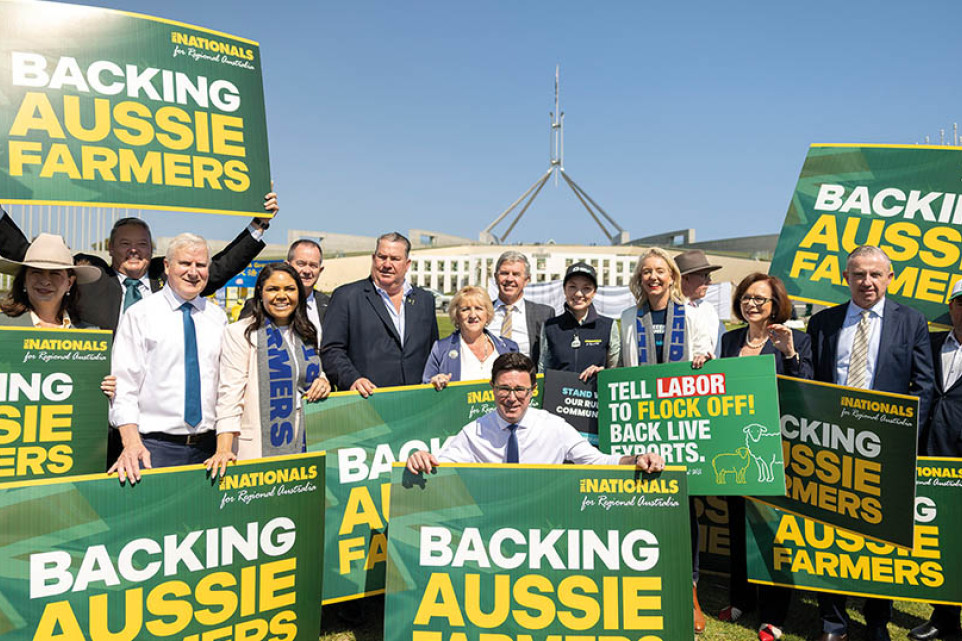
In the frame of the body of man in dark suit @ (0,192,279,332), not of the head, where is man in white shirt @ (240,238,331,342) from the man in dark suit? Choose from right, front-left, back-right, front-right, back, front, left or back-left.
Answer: back-left

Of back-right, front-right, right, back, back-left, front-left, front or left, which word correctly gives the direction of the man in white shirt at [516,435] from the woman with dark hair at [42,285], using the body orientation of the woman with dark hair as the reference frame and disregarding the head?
front-left

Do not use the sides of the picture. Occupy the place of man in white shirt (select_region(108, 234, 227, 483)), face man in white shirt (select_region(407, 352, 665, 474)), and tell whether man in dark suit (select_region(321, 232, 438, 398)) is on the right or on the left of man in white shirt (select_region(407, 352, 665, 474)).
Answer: left

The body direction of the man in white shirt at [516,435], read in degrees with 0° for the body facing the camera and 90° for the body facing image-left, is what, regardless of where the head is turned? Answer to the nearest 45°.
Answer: approximately 0°

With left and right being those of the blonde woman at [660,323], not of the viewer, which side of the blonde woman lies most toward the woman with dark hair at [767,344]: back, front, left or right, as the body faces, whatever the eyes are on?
left

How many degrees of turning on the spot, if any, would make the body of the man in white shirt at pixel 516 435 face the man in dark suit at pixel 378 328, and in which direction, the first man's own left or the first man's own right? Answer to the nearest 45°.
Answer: approximately 135° to the first man's own right

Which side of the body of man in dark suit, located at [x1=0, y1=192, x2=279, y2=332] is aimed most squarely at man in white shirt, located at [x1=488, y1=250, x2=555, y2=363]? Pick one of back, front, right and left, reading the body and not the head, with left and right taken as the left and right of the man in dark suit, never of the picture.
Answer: left

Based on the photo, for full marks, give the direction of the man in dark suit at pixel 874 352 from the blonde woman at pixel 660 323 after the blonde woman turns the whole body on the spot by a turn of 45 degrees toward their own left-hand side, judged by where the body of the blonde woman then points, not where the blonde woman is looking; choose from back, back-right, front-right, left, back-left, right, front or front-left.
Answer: front-left

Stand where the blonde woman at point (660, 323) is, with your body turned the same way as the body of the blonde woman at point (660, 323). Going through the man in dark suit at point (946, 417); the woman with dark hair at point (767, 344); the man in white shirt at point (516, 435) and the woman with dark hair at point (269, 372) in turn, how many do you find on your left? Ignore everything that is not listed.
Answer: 2

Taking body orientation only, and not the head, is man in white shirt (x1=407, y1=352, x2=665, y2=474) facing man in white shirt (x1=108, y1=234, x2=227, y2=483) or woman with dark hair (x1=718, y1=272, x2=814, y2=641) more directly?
the man in white shirt

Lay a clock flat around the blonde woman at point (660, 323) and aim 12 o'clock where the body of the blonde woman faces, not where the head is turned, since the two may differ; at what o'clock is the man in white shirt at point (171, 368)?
The man in white shirt is roughly at 2 o'clock from the blonde woman.
